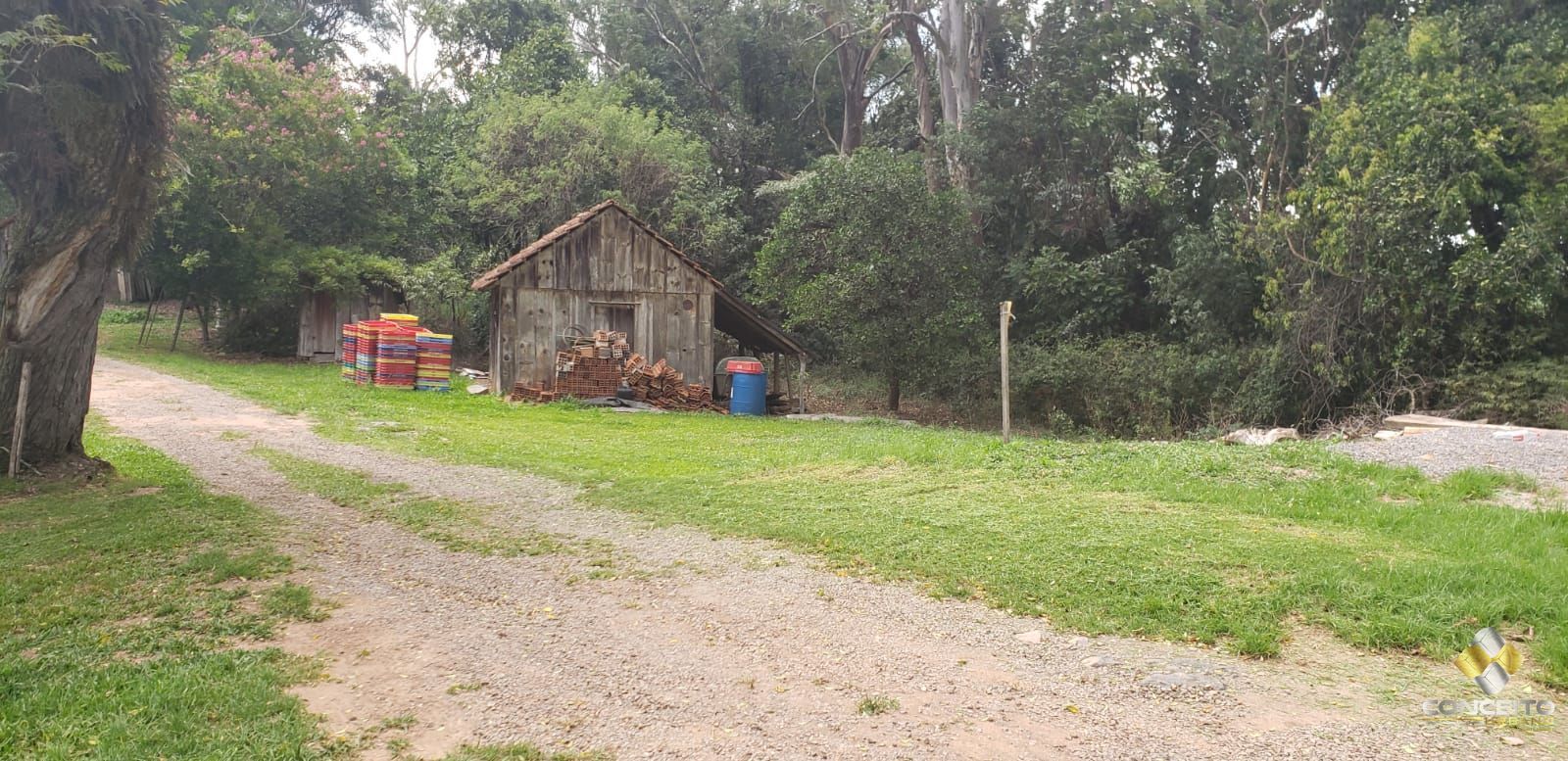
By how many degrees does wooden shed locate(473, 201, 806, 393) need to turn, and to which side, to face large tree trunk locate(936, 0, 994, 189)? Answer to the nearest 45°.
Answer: approximately 135° to its left

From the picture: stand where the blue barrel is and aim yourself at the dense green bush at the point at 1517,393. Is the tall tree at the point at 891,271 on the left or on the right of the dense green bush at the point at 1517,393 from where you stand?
left

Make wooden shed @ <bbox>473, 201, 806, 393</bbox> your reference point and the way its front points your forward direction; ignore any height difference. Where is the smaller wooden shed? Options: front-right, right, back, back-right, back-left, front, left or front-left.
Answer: back-right

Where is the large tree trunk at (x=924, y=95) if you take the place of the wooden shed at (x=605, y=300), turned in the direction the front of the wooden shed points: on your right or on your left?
on your left

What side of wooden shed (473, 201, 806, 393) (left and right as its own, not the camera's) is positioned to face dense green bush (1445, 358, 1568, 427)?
left

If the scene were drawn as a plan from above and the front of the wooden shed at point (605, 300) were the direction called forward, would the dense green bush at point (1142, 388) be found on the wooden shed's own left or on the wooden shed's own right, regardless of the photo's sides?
on the wooden shed's own left

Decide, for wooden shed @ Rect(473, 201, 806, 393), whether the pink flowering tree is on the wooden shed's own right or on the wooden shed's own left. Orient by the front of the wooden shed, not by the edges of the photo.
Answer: on the wooden shed's own right

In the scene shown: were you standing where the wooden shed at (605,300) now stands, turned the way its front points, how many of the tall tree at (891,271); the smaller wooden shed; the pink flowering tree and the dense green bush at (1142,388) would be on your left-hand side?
2

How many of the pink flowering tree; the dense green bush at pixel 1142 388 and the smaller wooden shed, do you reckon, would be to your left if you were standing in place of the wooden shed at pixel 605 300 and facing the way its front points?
1

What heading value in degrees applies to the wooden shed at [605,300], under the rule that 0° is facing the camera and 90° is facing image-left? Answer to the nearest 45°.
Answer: approximately 0°

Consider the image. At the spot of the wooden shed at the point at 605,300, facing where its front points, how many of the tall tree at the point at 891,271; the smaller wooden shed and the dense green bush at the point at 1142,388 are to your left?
2
